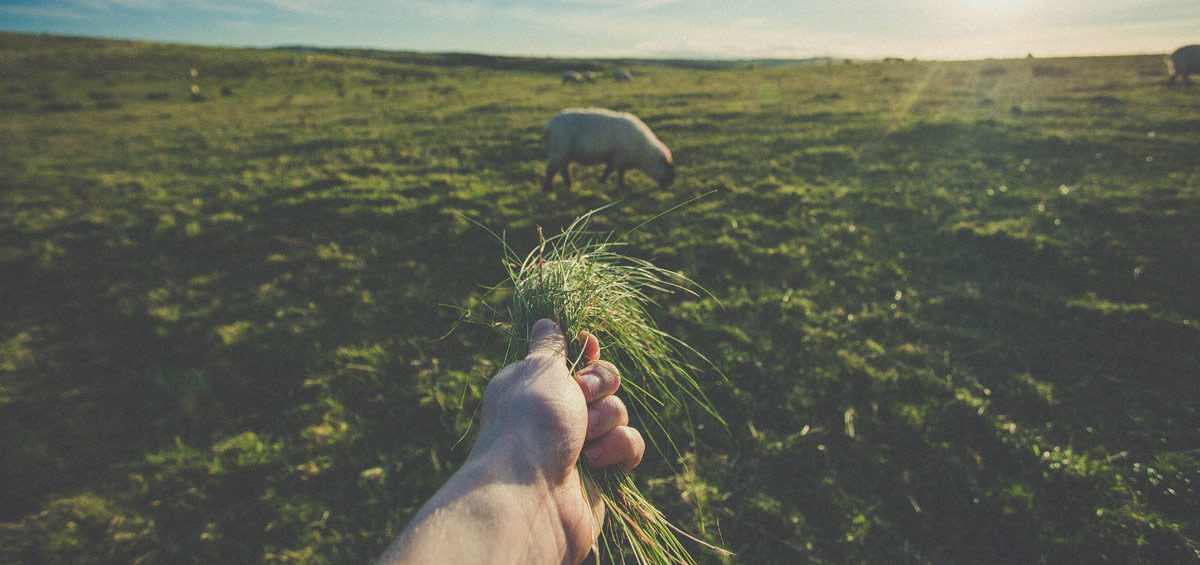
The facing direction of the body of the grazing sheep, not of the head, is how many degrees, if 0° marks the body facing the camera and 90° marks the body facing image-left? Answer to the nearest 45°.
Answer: approximately 270°

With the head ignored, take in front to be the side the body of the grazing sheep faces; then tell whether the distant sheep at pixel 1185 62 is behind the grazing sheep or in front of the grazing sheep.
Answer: in front
